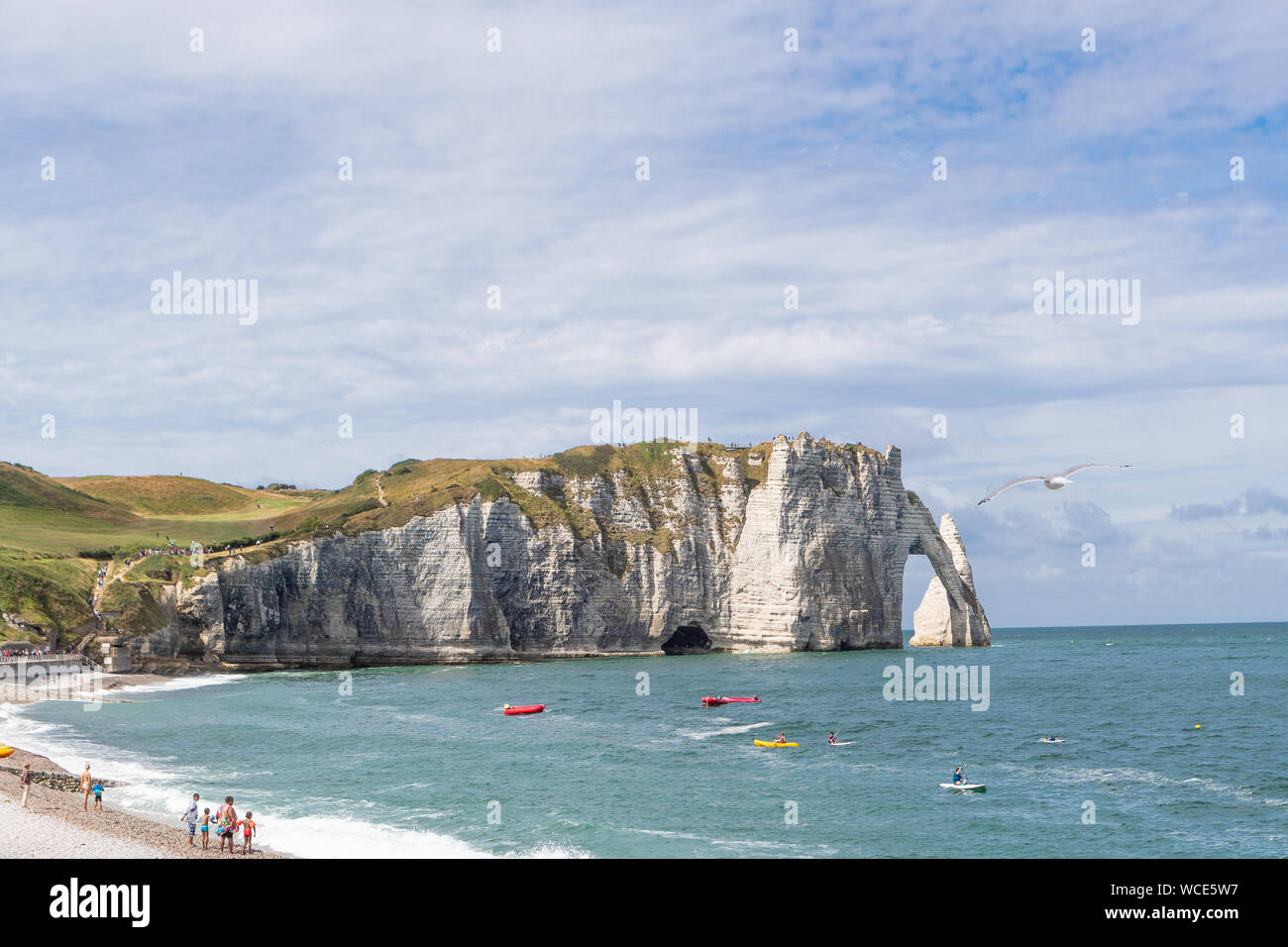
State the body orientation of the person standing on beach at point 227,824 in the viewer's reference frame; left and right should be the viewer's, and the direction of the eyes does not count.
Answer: facing away from the viewer and to the right of the viewer

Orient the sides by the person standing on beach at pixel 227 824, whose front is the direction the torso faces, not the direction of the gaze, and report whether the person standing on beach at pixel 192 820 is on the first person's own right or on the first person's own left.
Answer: on the first person's own left
